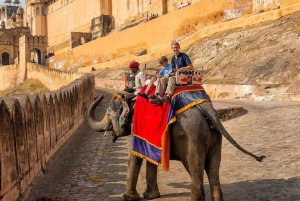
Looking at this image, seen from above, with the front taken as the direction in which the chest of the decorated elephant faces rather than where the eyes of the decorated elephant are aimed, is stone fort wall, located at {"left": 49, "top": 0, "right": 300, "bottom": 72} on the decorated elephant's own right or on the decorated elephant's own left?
on the decorated elephant's own right
